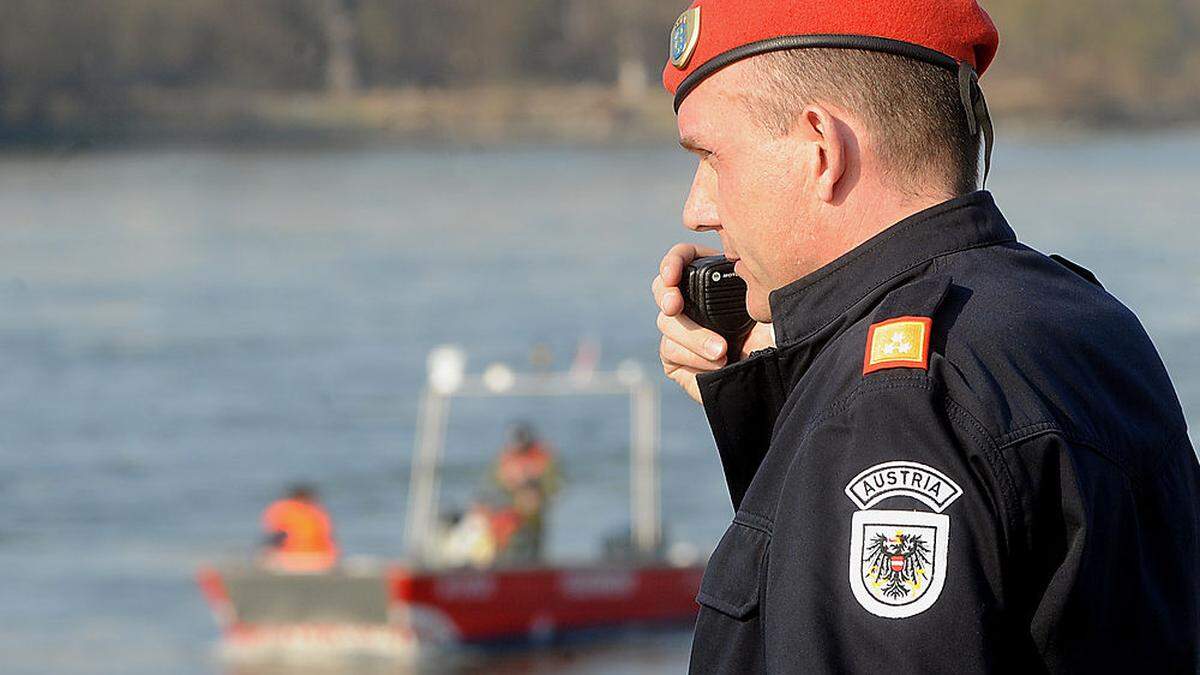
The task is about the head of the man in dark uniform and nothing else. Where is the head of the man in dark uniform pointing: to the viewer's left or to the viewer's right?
to the viewer's left

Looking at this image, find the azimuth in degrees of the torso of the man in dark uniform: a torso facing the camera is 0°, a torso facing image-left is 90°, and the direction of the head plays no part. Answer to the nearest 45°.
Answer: approximately 90°
